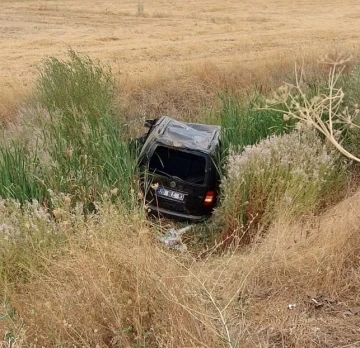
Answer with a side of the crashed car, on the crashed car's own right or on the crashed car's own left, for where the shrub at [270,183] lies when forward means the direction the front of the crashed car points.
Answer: on the crashed car's own right

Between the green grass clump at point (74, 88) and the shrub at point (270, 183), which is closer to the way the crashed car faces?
the green grass clump

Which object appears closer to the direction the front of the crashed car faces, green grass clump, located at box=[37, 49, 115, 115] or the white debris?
the green grass clump

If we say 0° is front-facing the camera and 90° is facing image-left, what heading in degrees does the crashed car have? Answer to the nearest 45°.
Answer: approximately 180°

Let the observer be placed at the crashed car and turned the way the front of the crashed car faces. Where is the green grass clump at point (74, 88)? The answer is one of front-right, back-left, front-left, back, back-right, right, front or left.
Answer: front-left

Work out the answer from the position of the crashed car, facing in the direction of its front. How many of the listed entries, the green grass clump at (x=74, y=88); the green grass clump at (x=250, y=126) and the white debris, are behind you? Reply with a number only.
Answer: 1

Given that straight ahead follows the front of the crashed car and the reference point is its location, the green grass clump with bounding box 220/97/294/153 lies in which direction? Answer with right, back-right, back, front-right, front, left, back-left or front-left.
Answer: front-right

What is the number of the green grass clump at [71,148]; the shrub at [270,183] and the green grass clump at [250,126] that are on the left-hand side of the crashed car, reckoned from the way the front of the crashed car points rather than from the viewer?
1

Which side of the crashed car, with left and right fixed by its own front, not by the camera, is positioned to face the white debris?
back

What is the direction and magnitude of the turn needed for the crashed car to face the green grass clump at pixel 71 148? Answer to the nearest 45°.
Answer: approximately 90° to its left
